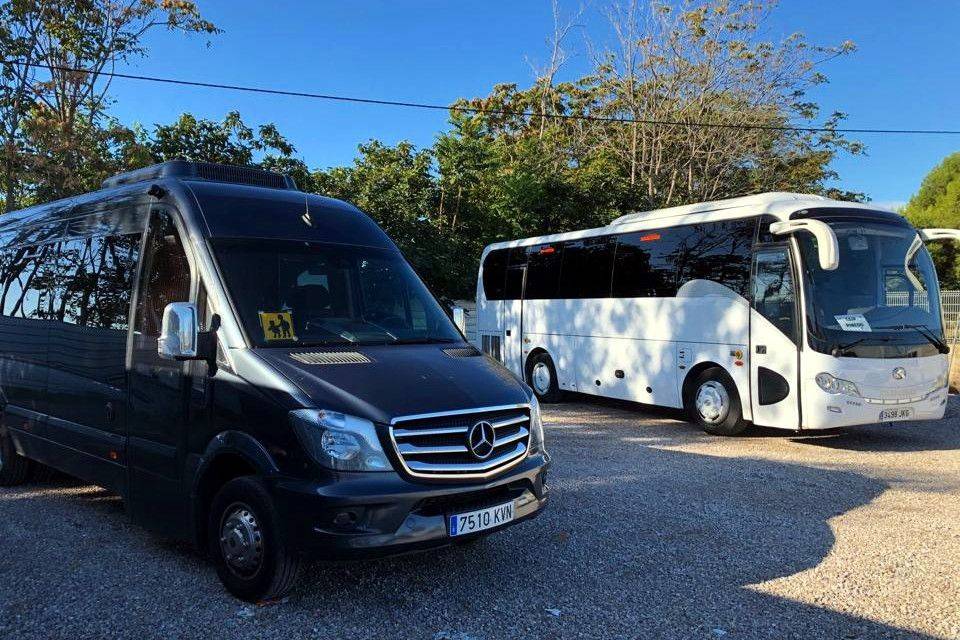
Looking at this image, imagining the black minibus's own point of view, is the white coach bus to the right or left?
on its left

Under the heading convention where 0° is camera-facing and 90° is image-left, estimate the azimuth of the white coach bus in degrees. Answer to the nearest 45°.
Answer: approximately 315°

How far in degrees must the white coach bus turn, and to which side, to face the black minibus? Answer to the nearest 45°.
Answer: approximately 90° to its right

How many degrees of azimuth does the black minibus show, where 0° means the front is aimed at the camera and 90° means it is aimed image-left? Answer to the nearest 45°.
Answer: approximately 315°
